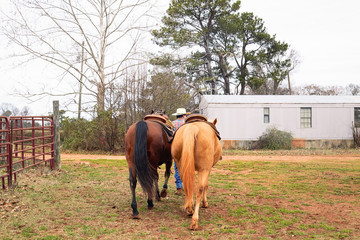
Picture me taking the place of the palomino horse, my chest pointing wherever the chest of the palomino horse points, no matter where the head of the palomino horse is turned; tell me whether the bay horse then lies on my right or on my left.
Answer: on my left

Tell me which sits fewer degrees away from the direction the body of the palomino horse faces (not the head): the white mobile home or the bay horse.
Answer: the white mobile home

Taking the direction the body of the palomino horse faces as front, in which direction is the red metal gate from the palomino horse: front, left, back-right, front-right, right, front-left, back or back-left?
front-left

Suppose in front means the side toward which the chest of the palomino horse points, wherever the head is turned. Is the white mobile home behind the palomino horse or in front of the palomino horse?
in front

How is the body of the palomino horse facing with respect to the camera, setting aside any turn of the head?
away from the camera

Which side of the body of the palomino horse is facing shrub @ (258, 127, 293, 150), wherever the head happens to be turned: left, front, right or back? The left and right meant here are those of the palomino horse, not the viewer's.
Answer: front

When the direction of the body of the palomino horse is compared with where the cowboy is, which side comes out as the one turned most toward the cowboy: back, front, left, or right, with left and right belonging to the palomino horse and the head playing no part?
front

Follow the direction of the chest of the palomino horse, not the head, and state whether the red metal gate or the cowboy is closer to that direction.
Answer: the cowboy
